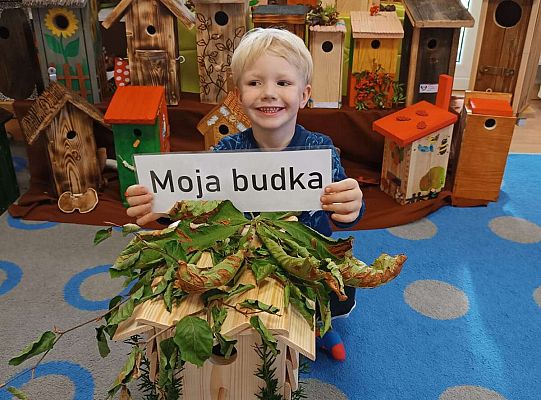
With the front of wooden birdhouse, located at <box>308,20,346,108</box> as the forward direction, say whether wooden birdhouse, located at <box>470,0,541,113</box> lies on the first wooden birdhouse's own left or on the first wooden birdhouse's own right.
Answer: on the first wooden birdhouse's own left

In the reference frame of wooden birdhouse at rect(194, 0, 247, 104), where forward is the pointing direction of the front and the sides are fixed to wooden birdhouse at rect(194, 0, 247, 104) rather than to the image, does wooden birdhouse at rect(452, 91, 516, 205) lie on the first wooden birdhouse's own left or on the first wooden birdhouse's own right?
on the first wooden birdhouse's own left

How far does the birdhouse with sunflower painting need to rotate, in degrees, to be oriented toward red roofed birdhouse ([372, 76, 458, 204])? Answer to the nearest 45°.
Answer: approximately 45° to its left

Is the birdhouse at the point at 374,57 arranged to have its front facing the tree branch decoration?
yes

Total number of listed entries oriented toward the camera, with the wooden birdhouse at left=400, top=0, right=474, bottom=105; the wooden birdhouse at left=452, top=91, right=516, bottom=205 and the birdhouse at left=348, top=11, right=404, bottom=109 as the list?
3

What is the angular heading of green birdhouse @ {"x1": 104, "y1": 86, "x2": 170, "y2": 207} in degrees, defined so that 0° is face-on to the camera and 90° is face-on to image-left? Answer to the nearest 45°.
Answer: approximately 0°

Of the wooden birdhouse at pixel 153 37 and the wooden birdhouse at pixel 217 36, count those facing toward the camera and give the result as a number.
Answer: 2

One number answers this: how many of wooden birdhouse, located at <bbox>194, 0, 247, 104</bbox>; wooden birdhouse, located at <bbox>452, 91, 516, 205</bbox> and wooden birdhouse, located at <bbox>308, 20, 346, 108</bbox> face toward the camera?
3

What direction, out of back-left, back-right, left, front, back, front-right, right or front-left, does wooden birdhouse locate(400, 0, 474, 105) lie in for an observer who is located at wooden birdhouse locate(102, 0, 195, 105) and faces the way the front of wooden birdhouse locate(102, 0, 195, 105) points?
left

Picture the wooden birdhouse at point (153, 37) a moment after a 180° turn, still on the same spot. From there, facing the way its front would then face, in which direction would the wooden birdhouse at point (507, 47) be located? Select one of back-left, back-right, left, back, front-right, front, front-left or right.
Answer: right

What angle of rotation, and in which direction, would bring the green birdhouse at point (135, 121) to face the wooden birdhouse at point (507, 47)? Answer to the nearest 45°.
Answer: approximately 90° to its left

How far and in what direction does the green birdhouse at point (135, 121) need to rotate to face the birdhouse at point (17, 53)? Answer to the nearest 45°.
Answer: approximately 135° to its right
